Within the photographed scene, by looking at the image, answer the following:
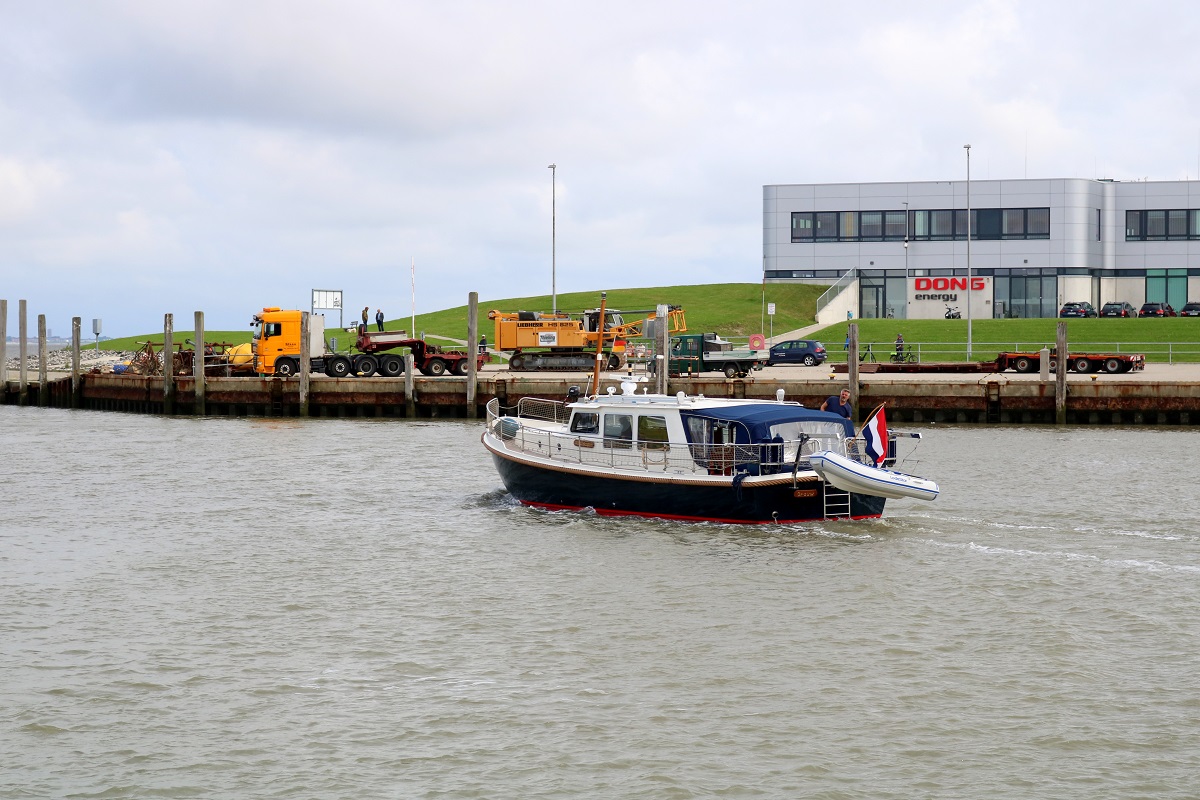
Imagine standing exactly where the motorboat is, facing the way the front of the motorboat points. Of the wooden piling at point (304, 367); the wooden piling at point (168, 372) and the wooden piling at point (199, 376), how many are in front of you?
3

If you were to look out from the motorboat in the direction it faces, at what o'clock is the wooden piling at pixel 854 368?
The wooden piling is roughly at 2 o'clock from the motorboat.

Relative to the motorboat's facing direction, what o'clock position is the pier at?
The pier is roughly at 2 o'clock from the motorboat.

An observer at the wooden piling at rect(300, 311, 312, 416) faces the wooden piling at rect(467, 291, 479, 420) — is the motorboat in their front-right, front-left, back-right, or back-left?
front-right

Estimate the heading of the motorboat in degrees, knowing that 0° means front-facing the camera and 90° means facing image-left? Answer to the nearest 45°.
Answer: approximately 135°

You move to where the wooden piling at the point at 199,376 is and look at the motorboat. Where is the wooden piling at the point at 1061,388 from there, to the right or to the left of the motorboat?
left

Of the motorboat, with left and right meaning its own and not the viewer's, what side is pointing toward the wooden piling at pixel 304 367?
front

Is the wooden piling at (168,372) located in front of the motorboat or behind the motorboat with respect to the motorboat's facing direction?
in front

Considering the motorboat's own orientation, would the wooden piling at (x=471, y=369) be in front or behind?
in front

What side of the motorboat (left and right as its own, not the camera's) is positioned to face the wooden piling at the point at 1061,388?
right

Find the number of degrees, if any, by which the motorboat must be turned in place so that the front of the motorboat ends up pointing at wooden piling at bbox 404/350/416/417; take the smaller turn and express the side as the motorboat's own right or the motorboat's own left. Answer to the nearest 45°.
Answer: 0° — it already faces it
